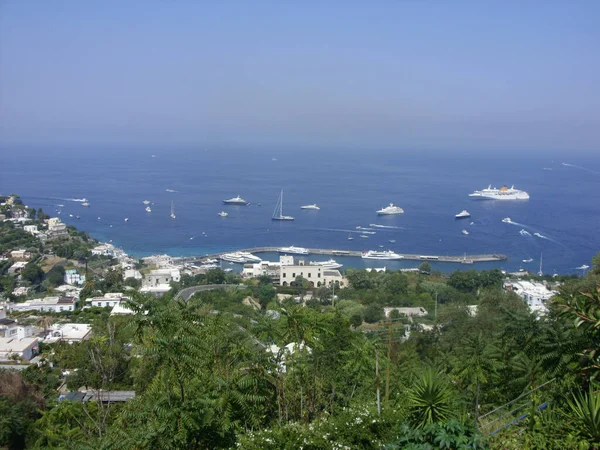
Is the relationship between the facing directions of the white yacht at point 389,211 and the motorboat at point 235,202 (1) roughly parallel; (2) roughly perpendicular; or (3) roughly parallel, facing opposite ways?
roughly parallel

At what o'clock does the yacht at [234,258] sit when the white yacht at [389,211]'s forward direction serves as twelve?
The yacht is roughly at 10 o'clock from the white yacht.

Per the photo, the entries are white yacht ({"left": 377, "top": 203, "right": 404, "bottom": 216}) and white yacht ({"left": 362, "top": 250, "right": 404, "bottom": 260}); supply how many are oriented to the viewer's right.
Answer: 1

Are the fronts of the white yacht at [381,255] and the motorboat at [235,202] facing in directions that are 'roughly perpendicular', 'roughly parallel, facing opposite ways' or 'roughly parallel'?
roughly parallel, facing opposite ways

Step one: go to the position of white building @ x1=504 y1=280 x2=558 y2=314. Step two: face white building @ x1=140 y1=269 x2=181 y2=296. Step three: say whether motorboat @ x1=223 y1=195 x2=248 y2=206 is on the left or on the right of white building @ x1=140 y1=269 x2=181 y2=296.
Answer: right

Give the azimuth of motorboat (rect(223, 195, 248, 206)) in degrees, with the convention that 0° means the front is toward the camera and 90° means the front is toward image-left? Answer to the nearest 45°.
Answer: approximately 90°
